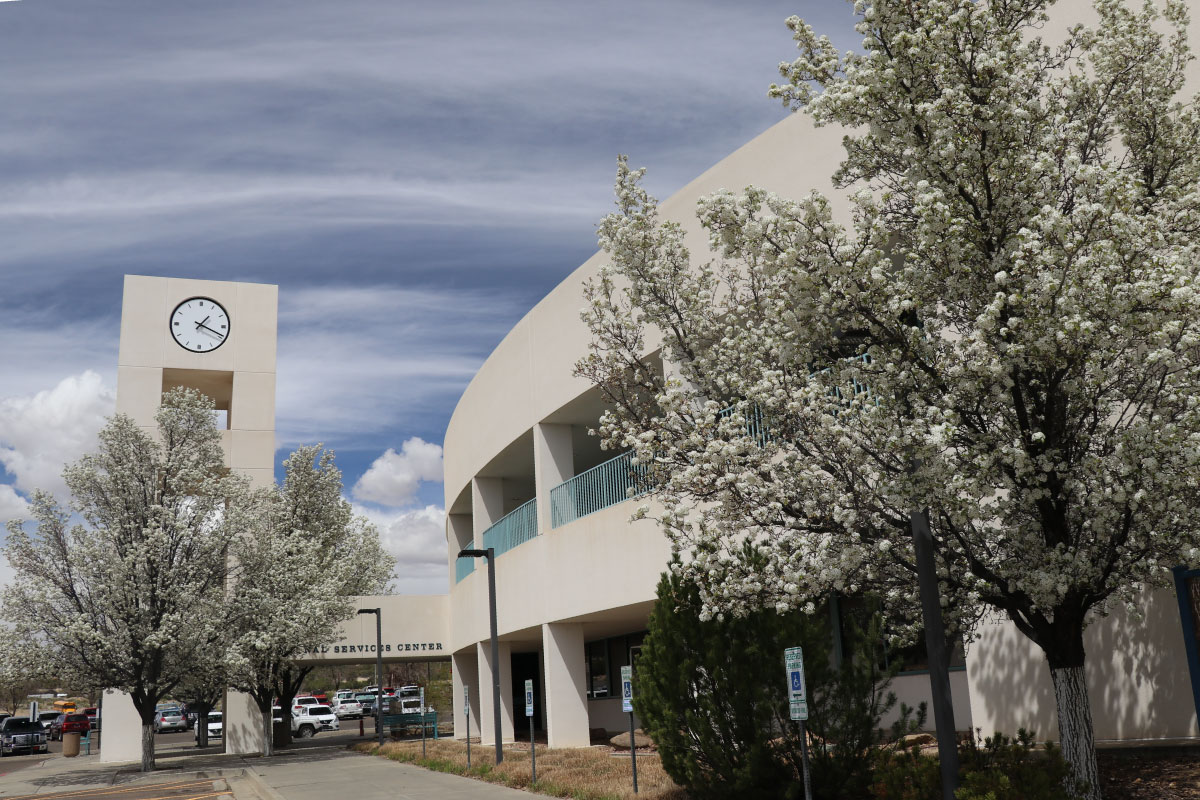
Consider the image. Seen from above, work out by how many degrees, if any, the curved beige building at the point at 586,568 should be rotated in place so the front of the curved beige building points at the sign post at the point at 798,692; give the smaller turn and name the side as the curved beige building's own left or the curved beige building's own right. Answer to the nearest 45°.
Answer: approximately 45° to the curved beige building's own left

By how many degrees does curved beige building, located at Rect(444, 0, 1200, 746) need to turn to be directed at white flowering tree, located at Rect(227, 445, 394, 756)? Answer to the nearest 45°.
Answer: approximately 90° to its right

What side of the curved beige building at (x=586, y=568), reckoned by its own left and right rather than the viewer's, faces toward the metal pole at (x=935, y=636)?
left

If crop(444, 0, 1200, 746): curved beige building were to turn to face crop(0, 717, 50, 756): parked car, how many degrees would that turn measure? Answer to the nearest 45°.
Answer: approximately 90° to its right

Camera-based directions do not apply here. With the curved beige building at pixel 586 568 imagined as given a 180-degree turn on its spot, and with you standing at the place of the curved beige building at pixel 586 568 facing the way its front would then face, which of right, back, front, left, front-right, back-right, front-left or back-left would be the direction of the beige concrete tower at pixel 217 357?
left

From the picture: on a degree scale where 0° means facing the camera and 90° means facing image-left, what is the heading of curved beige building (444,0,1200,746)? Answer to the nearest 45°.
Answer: approximately 45°
